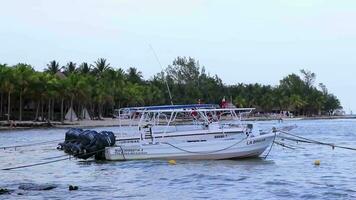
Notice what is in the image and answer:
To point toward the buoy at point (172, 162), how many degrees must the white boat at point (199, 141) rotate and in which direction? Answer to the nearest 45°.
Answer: approximately 135° to its right

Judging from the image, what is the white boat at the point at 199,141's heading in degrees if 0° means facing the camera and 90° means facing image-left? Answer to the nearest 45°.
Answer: approximately 270°
